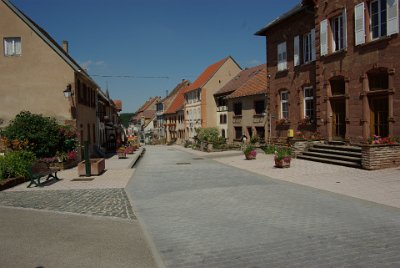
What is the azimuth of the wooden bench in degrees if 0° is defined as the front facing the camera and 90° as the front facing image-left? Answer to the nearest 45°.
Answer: approximately 315°

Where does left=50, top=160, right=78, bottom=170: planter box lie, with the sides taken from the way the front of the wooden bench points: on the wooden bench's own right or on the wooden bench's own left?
on the wooden bench's own left

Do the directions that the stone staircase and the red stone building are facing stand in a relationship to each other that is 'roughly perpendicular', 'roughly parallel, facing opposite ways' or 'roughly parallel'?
roughly parallel

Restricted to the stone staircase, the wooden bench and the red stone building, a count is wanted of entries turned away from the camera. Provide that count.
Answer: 0

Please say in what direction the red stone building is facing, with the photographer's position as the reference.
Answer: facing the viewer and to the left of the viewer

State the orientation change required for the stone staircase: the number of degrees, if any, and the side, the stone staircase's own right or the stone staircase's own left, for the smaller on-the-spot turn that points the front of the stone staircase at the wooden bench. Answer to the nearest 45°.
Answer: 0° — it already faces it

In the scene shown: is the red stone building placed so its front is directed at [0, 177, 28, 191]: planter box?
yes

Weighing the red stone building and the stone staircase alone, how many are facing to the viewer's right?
0

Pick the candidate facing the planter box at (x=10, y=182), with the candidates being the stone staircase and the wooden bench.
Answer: the stone staircase

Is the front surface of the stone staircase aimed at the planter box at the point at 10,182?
yes

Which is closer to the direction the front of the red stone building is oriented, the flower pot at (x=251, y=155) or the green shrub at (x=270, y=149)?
the flower pot

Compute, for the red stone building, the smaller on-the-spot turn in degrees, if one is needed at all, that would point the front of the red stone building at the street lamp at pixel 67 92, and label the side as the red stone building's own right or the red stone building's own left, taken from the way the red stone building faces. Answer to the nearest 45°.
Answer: approximately 45° to the red stone building's own right

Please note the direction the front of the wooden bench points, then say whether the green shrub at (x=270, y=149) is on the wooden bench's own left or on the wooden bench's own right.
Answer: on the wooden bench's own left

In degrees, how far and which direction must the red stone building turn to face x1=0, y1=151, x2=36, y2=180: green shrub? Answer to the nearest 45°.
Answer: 0° — it already faces it
